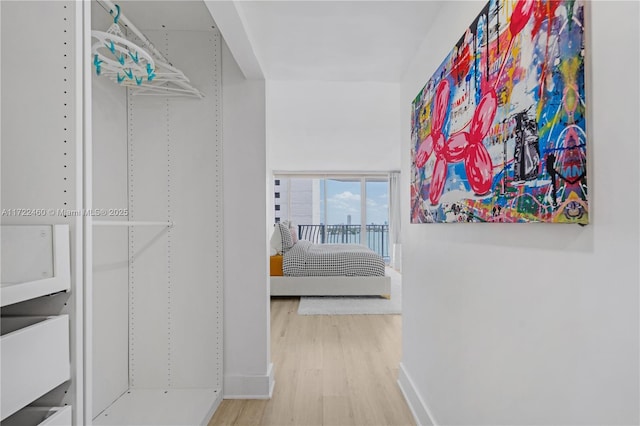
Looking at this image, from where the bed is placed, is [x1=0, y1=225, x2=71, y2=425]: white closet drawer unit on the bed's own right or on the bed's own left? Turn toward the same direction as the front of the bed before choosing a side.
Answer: on the bed's own right

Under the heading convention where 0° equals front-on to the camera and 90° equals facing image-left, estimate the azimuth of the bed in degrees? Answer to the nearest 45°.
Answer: approximately 270°

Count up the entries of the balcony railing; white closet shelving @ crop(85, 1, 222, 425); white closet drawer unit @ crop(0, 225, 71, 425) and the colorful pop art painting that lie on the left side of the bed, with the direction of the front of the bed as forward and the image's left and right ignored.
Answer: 1

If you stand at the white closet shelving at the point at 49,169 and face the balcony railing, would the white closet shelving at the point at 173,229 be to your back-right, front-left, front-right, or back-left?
front-left

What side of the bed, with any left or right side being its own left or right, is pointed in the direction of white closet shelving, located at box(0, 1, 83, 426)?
right

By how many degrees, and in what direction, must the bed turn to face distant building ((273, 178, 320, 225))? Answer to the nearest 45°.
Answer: approximately 90° to its left

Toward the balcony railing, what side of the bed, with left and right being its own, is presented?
left

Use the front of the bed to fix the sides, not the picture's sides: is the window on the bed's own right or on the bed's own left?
on the bed's own left

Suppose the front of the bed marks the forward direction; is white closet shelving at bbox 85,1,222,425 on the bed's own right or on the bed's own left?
on the bed's own right

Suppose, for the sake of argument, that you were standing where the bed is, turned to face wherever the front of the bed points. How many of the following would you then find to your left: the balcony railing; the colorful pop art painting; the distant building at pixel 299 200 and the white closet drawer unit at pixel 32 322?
2

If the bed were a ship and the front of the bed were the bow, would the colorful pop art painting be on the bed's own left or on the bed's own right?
on the bed's own right
